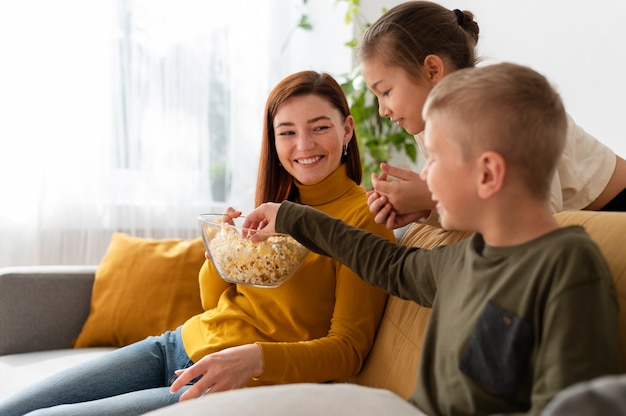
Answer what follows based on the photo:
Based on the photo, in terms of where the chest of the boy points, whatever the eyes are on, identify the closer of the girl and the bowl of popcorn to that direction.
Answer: the bowl of popcorn

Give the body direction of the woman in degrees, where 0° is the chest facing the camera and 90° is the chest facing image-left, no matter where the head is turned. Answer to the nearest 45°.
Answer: approximately 45°

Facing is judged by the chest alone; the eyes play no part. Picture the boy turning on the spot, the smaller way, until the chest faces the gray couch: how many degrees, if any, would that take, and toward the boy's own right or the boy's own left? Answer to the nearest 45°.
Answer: approximately 90° to the boy's own right

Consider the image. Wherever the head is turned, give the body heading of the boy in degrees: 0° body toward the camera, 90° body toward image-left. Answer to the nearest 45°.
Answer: approximately 45°

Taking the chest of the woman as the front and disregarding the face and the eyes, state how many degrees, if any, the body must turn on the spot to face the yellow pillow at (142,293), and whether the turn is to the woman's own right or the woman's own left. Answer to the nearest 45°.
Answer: approximately 90° to the woman's own right

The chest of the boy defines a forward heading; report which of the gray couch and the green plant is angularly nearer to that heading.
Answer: the gray couch
